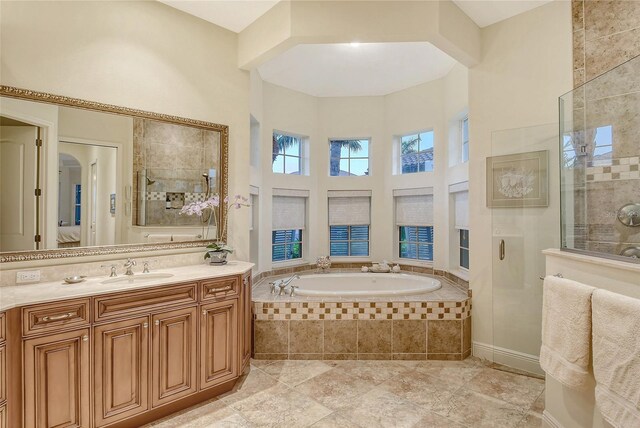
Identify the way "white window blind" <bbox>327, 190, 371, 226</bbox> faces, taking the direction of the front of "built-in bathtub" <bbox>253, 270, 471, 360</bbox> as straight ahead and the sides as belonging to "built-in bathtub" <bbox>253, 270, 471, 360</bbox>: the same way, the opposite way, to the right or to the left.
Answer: the same way

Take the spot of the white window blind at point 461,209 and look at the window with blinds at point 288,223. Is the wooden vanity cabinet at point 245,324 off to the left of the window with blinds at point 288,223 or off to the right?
left

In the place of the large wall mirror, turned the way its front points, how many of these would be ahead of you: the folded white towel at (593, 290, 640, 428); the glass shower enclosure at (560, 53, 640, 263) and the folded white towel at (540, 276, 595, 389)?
3

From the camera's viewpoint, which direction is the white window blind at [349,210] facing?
toward the camera

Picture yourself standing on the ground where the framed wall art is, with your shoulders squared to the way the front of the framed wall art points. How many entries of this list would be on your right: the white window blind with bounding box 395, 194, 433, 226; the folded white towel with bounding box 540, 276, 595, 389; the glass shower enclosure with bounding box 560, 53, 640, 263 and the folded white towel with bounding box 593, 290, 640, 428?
1

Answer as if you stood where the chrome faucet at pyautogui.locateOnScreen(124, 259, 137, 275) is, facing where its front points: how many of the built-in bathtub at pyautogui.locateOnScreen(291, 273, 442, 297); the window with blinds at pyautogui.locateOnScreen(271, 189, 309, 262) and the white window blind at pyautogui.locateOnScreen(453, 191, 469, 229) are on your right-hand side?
0

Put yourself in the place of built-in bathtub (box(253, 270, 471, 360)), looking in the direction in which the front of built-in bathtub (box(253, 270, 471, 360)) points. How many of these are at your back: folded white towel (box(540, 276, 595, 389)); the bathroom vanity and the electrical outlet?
0

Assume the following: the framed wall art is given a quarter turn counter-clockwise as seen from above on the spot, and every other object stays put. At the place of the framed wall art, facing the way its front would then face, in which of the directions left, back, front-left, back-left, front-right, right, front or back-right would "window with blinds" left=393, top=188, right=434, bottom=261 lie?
back

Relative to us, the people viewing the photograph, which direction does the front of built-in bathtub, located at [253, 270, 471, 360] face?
facing the viewer

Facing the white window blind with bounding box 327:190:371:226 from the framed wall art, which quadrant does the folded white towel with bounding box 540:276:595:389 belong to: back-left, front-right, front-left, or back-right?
back-left

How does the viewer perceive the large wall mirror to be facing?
facing the viewer and to the right of the viewer

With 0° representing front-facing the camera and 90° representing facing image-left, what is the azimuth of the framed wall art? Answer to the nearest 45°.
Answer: approximately 45°

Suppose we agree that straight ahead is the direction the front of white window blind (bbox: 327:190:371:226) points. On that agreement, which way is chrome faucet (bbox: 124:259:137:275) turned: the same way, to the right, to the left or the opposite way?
to the left

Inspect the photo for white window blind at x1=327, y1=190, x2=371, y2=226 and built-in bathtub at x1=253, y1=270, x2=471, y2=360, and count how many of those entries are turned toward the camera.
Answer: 2

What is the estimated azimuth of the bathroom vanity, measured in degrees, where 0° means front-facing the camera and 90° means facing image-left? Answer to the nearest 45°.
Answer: approximately 315°

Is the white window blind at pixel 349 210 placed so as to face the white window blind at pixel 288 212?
no
